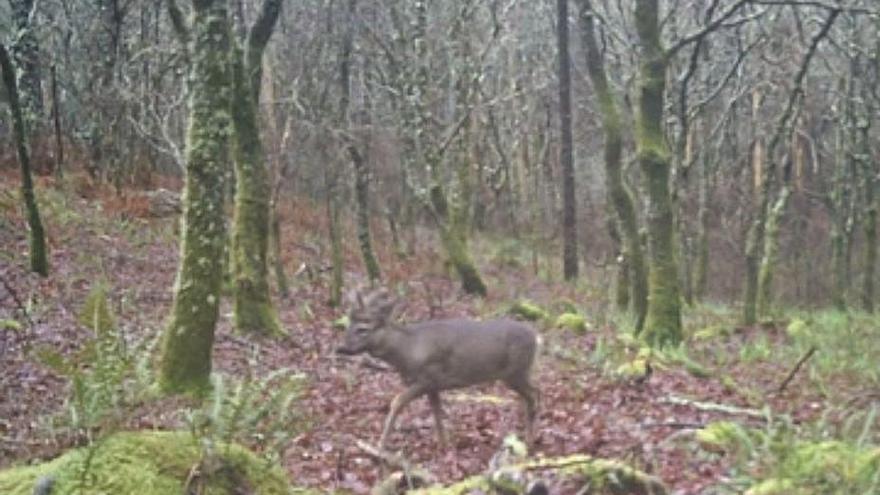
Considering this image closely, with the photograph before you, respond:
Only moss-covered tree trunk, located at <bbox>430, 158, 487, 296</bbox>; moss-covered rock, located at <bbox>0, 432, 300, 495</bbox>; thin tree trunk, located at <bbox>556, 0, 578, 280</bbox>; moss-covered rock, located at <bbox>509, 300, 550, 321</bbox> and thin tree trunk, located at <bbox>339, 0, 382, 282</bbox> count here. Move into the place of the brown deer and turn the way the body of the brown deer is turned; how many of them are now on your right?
4

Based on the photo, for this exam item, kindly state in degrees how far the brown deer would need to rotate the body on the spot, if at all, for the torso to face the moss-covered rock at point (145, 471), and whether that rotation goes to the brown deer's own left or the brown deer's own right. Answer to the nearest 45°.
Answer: approximately 90° to the brown deer's own left

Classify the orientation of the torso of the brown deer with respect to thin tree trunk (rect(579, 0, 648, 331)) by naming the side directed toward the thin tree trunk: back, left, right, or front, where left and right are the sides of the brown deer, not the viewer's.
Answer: right

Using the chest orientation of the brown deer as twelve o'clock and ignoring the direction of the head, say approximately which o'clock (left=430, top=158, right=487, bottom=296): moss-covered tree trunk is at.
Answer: The moss-covered tree trunk is roughly at 3 o'clock from the brown deer.

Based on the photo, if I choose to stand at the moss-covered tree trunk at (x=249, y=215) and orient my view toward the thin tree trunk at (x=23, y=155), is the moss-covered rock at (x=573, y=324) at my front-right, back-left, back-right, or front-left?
back-right

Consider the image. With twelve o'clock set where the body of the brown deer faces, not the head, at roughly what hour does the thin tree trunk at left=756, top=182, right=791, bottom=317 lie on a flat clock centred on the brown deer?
The thin tree trunk is roughly at 4 o'clock from the brown deer.

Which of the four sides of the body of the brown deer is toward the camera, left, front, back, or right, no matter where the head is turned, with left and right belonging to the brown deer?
left

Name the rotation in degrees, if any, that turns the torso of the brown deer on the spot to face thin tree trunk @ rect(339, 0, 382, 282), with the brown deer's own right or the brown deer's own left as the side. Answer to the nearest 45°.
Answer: approximately 90° to the brown deer's own right
